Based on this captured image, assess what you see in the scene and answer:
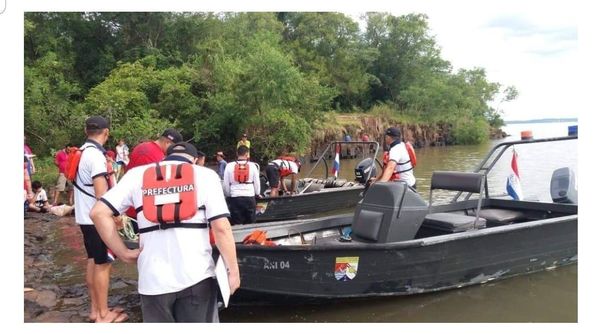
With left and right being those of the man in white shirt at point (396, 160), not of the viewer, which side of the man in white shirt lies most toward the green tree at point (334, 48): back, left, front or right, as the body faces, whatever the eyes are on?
right

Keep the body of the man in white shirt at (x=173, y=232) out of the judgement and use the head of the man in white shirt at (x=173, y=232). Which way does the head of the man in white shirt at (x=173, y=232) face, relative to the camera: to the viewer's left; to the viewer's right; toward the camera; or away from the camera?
away from the camera

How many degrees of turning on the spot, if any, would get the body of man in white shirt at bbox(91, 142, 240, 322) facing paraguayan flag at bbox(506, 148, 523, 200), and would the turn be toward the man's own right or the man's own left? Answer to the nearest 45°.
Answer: approximately 45° to the man's own right

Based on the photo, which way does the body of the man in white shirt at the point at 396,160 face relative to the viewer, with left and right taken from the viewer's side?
facing to the left of the viewer

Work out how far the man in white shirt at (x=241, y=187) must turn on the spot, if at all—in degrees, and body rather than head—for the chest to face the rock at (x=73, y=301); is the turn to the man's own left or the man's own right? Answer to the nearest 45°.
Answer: approximately 135° to the man's own left

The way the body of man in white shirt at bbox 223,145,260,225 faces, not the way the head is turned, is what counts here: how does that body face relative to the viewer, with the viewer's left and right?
facing away from the viewer

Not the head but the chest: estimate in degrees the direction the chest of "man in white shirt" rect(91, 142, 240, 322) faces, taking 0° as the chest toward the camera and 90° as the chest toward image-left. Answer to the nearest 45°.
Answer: approximately 180°

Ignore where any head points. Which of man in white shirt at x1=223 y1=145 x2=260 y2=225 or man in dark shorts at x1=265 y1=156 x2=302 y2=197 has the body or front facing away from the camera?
the man in white shirt

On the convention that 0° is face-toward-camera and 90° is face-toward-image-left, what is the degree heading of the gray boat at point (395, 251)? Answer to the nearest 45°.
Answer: approximately 45°

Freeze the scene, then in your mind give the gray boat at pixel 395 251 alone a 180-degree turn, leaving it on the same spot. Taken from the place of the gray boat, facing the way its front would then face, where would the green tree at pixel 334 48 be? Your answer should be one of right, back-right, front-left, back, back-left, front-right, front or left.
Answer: front-left
